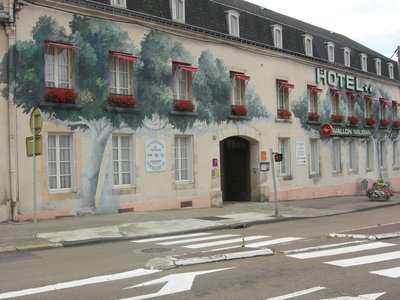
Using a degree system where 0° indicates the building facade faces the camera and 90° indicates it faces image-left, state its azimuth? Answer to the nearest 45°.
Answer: approximately 315°

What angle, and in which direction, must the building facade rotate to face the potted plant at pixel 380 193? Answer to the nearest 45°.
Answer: approximately 90° to its left

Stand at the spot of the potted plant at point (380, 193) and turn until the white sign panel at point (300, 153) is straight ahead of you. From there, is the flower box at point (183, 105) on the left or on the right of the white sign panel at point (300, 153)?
left
